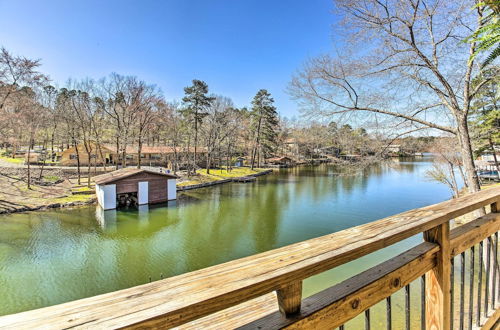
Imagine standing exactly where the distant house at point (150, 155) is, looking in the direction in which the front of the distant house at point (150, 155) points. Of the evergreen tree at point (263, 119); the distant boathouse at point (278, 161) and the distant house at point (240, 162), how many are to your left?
3

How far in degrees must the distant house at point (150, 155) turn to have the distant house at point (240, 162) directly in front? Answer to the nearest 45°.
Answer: approximately 90° to its left

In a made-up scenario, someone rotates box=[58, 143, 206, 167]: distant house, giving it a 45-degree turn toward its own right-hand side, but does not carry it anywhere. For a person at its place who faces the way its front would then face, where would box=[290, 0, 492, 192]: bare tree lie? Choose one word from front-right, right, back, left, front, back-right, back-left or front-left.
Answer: front-left

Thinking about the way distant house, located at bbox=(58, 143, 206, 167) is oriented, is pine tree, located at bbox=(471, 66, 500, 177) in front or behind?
in front

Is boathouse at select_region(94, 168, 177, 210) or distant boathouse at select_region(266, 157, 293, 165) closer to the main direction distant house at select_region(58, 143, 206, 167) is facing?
the boathouse at select_region(94, 168, 177, 210)

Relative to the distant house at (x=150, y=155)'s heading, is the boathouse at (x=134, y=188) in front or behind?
in front

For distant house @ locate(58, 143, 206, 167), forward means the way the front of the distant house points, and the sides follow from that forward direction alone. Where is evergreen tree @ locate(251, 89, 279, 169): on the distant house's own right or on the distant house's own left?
on the distant house's own left

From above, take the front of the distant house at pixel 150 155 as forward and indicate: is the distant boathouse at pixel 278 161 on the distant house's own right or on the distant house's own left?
on the distant house's own left

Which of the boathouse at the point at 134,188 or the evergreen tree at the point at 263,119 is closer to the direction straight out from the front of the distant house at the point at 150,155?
the boathouse

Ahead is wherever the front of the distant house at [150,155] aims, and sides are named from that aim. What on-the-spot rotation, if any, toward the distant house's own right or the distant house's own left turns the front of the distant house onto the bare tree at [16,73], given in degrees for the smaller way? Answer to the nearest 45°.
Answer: approximately 45° to the distant house's own right

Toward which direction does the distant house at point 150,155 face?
toward the camera
